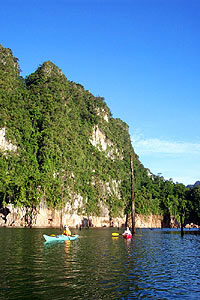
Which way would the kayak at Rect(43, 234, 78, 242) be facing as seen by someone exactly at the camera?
facing to the left of the viewer
